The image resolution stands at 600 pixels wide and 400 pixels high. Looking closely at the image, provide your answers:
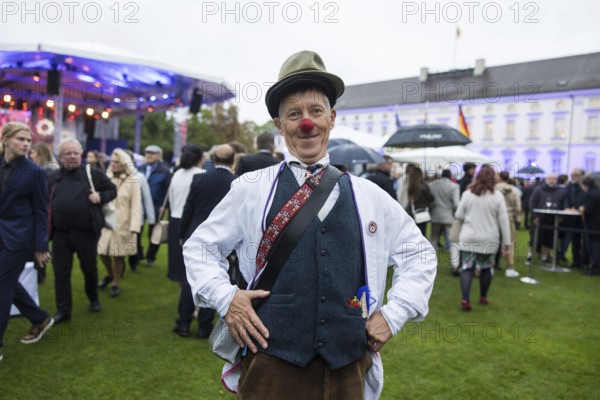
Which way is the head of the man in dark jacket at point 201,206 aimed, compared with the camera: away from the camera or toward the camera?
away from the camera

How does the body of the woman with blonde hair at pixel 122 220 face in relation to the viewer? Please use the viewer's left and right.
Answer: facing the viewer and to the left of the viewer

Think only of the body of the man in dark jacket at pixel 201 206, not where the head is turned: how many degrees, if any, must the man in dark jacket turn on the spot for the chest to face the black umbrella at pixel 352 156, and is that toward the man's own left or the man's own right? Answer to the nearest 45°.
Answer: approximately 45° to the man's own right

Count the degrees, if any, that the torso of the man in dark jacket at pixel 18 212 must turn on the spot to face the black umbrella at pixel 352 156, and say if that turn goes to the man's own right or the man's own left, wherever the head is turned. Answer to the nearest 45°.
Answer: approximately 180°

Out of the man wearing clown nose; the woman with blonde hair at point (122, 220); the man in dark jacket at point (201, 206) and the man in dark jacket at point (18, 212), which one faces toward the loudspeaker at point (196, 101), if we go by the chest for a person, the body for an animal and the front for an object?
the man in dark jacket at point (201, 206)

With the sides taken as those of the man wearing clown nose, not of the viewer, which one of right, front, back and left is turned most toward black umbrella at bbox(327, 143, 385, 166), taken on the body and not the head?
back

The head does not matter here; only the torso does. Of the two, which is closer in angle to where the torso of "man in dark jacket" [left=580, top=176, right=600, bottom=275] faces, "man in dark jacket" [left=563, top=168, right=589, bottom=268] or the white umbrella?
the white umbrella

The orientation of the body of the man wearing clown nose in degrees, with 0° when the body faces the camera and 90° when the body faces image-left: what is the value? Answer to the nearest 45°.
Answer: approximately 0°

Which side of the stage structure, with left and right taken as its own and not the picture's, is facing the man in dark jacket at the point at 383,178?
front

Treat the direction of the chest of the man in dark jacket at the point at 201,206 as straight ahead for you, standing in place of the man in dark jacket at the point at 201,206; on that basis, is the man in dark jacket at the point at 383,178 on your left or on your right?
on your right

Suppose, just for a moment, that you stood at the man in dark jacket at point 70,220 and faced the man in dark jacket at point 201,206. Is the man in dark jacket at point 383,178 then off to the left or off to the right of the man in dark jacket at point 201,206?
left

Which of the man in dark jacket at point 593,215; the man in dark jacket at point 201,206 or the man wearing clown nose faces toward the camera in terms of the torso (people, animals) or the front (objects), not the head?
the man wearing clown nose

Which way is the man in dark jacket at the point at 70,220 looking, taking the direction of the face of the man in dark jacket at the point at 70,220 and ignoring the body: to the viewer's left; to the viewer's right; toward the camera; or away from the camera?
toward the camera

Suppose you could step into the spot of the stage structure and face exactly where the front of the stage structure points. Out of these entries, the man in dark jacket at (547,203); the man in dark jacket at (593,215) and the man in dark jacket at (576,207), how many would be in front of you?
3

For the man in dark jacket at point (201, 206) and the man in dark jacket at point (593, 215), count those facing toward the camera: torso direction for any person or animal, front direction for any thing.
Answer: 0
